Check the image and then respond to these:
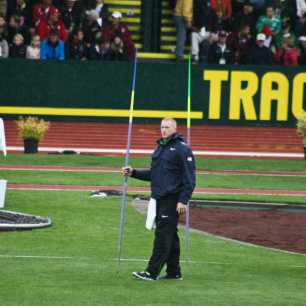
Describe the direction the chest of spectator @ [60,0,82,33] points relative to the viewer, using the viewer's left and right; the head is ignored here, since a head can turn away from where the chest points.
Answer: facing the viewer

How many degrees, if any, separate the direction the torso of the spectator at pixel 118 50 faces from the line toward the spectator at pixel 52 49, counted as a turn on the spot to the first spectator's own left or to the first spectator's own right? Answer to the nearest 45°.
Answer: approximately 90° to the first spectator's own right

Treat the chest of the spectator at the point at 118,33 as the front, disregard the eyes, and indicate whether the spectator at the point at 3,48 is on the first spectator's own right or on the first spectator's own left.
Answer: on the first spectator's own right

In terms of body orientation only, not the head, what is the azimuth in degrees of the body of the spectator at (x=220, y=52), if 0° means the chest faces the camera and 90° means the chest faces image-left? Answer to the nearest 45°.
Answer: approximately 0°

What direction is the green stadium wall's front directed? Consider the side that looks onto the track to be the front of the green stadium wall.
toward the camera

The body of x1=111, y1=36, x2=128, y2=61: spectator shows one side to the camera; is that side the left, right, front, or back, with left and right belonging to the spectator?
front

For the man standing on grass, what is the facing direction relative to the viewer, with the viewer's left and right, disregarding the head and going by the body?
facing the viewer and to the left of the viewer
